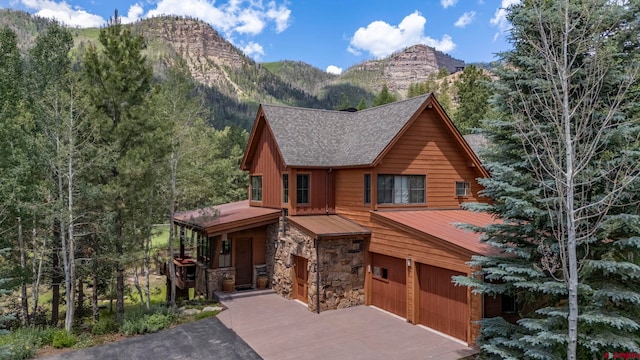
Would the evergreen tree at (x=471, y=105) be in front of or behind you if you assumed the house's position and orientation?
behind

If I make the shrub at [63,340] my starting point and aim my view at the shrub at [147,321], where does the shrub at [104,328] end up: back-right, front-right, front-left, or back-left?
front-left

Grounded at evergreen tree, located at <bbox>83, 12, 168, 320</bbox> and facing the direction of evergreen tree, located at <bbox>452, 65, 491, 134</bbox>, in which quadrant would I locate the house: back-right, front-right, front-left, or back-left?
front-right

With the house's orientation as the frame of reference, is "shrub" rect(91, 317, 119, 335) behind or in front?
in front

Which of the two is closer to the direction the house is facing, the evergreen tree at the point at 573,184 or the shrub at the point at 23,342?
the shrub

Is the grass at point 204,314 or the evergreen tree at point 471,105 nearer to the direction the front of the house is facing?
the grass

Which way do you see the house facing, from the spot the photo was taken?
facing the viewer and to the left of the viewer

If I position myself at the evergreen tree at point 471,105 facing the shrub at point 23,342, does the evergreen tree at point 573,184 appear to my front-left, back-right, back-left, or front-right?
front-left

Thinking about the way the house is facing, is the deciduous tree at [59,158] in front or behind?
in front

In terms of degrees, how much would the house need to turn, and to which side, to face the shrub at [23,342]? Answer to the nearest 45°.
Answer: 0° — it already faces it
